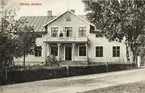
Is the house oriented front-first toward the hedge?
yes

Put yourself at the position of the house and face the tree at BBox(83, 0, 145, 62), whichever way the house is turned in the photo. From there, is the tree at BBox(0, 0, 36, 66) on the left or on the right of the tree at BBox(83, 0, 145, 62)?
right

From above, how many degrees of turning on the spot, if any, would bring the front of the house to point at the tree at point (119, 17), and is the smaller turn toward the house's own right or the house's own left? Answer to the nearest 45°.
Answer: approximately 45° to the house's own left

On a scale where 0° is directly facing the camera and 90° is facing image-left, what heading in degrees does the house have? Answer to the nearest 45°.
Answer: approximately 0°

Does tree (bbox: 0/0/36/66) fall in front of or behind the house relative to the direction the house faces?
in front
